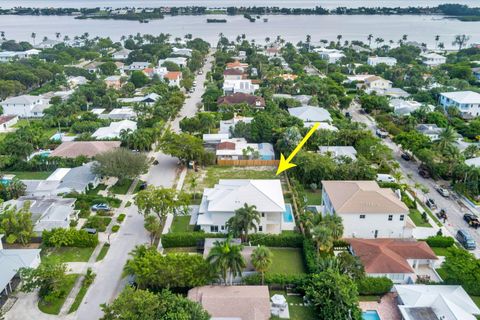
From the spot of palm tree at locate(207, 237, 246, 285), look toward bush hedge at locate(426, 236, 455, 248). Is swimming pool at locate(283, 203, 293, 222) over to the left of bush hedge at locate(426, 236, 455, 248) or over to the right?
left

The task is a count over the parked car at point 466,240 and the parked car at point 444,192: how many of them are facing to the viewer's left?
0

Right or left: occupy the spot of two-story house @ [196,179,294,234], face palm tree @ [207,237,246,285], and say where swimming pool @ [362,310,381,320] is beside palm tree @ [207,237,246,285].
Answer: left

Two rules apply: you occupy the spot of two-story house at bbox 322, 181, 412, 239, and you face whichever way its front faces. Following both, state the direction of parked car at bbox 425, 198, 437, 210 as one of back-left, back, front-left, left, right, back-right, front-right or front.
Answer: front-left

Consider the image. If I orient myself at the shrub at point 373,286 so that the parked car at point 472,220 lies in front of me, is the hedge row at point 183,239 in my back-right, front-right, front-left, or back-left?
back-left

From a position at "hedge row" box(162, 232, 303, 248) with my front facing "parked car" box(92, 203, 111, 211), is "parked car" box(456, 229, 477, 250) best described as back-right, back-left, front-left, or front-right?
back-right

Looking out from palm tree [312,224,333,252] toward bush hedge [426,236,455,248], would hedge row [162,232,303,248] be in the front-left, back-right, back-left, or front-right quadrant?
back-left

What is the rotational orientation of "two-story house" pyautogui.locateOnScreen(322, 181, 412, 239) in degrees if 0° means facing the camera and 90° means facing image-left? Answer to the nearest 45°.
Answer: approximately 270°

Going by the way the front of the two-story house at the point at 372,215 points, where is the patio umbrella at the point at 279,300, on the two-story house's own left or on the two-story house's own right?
on the two-story house's own right
